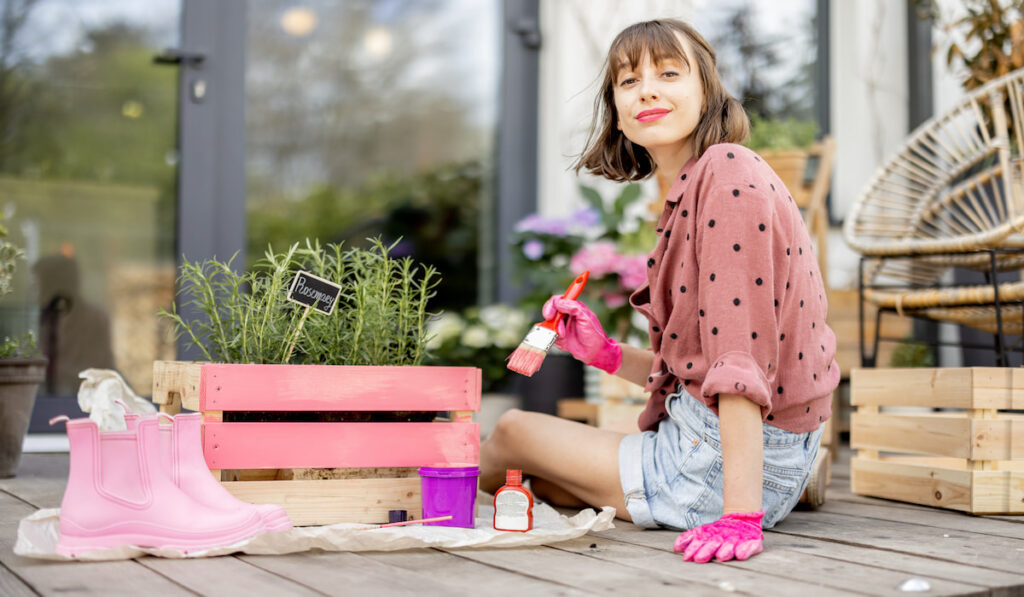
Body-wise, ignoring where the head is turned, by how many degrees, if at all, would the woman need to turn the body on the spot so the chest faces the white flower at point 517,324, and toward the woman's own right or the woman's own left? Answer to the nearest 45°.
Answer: approximately 90° to the woman's own right

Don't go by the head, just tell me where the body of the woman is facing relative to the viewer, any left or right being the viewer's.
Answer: facing to the left of the viewer

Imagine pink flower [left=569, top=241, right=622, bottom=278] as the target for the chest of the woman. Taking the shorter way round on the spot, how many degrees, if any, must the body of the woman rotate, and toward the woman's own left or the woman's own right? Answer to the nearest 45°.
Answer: approximately 90° to the woman's own right

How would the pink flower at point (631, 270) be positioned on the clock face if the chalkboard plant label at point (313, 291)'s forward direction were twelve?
The pink flower is roughly at 7 o'clock from the chalkboard plant label.

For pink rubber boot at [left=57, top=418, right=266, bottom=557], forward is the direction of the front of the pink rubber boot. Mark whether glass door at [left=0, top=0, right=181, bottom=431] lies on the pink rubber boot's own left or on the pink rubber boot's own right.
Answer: on the pink rubber boot's own left

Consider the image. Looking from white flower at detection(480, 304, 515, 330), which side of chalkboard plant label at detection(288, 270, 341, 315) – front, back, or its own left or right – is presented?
back

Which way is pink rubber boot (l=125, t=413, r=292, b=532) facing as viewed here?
to the viewer's right

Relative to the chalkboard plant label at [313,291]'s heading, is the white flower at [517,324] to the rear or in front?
to the rear

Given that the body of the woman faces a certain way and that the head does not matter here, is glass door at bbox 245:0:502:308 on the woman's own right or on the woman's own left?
on the woman's own right
